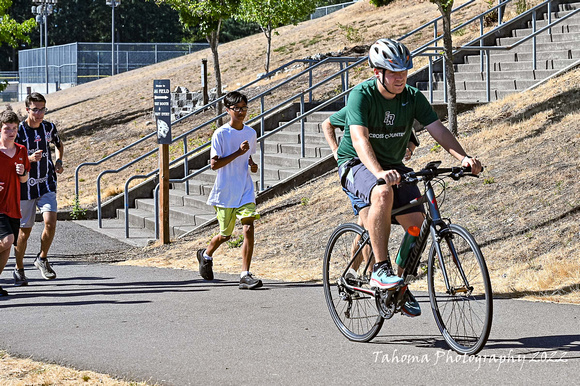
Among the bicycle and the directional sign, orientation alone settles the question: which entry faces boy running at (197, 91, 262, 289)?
the directional sign

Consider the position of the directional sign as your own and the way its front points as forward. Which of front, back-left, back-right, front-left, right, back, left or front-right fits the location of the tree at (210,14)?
back

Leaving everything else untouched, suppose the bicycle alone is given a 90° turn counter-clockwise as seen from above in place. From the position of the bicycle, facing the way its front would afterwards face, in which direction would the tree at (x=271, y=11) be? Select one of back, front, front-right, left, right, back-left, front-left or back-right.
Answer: front-left

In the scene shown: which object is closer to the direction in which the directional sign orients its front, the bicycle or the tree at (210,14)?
the bicycle

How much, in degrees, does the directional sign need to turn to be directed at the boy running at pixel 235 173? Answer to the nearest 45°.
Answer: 0° — it already faces them

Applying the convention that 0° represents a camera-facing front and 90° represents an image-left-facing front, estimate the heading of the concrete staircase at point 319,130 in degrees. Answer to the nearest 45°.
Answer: approximately 45°
